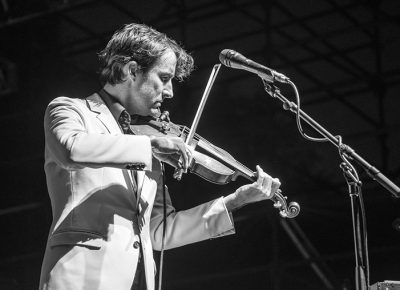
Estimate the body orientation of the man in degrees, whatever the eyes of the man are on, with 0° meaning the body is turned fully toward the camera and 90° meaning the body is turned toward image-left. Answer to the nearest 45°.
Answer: approximately 315°

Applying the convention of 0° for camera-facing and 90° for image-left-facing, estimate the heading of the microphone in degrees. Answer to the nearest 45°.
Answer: approximately 90°

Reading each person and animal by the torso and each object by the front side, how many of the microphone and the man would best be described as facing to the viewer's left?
1

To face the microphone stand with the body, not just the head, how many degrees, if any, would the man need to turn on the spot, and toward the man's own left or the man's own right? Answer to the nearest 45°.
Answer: approximately 45° to the man's own left
